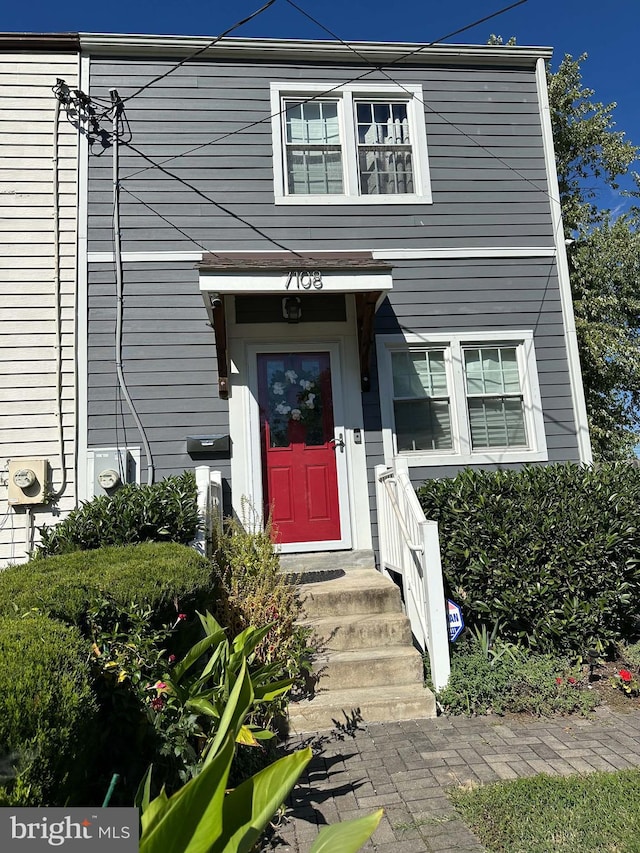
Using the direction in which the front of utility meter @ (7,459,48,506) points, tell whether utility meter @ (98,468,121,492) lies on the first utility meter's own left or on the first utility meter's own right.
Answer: on the first utility meter's own left

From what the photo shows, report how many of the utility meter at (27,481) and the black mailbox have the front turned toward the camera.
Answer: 2

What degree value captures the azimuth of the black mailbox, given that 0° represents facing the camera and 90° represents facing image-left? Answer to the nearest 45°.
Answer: approximately 0°

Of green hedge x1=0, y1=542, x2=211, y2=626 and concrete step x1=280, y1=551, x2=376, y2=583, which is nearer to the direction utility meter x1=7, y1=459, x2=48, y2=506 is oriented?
the green hedge

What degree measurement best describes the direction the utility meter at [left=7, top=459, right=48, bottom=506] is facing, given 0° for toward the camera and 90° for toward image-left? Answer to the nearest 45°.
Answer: approximately 0°

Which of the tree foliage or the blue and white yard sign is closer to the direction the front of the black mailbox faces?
the blue and white yard sign

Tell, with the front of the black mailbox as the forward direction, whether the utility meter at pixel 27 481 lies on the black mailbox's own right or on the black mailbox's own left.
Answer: on the black mailbox's own right

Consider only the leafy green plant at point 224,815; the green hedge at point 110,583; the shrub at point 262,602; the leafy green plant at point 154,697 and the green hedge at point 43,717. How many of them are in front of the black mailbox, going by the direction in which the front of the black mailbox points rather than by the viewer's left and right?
5
